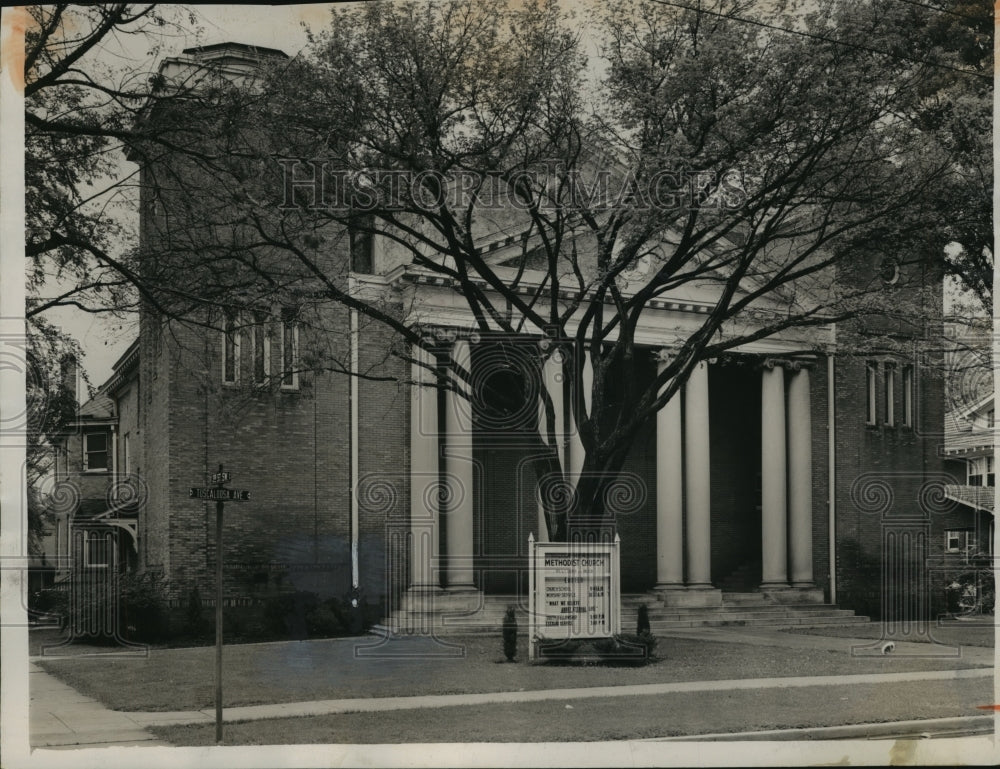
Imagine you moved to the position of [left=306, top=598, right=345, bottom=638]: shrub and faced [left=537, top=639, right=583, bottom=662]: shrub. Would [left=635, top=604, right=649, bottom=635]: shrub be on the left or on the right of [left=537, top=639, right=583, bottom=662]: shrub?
left

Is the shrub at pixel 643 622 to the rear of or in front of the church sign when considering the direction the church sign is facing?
to the rear

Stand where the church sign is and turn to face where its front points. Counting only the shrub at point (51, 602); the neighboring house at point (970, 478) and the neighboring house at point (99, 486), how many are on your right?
2

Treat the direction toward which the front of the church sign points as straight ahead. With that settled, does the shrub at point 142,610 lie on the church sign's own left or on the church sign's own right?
on the church sign's own right

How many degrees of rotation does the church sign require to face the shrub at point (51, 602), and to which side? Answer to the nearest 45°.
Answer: approximately 90° to its right

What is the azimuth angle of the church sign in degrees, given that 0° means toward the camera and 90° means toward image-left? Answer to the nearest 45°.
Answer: approximately 0°

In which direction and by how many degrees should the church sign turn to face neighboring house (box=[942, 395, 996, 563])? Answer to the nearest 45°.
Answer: approximately 135° to its left
